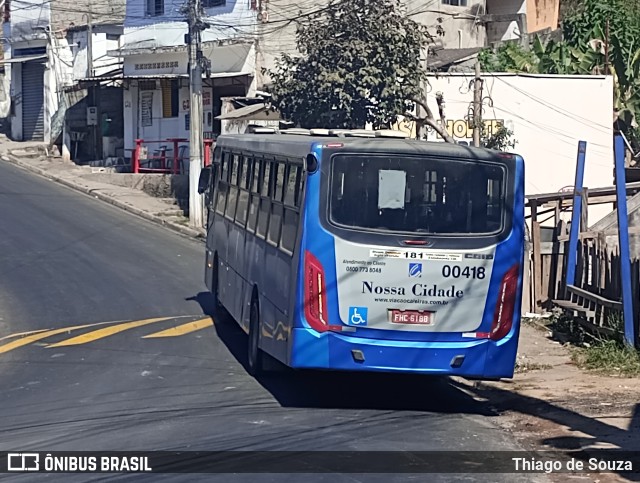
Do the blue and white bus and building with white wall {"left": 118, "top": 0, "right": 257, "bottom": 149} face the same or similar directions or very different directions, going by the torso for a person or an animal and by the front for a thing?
very different directions

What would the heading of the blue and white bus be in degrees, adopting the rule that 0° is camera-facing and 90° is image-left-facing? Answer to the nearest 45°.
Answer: approximately 180°

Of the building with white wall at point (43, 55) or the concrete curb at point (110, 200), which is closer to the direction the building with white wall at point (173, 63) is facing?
the concrete curb

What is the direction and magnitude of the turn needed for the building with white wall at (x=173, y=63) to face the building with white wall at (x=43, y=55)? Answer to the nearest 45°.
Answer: approximately 135° to its right

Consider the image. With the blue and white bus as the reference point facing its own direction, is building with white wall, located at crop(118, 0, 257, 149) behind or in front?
in front

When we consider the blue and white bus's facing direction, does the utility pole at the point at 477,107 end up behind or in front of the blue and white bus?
in front

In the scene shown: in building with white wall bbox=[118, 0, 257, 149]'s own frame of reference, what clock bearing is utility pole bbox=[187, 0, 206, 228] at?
The utility pole is roughly at 12 o'clock from the building with white wall.

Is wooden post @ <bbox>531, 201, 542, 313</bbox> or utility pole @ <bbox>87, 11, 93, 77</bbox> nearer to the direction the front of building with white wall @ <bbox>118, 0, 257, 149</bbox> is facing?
the wooden post

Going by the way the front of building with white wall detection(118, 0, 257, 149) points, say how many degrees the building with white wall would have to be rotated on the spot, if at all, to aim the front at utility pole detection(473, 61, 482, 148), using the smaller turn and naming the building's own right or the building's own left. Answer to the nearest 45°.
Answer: approximately 45° to the building's own left

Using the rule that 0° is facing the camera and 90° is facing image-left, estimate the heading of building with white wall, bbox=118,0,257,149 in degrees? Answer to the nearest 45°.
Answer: approximately 0°

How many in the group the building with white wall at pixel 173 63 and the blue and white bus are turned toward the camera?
1
